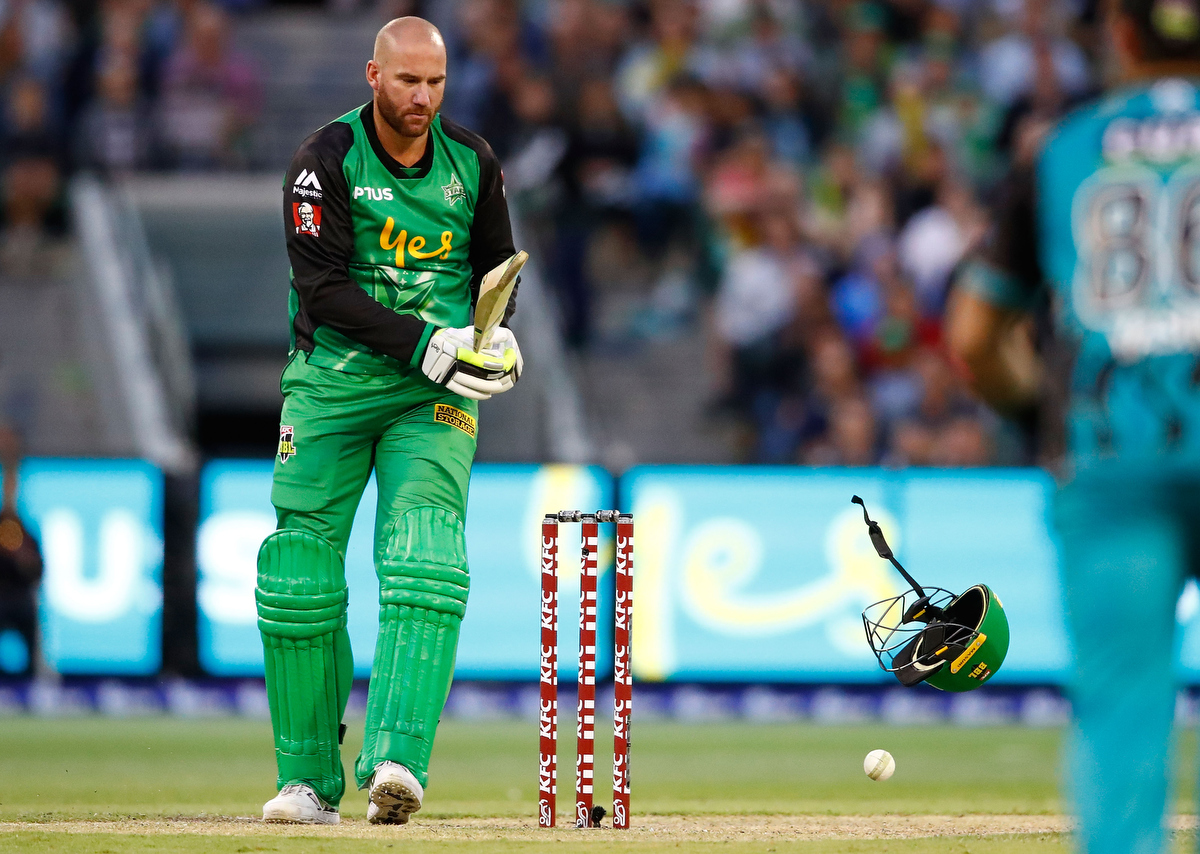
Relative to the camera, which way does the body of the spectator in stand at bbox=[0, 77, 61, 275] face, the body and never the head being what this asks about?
toward the camera

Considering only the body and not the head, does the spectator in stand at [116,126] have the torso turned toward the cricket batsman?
yes

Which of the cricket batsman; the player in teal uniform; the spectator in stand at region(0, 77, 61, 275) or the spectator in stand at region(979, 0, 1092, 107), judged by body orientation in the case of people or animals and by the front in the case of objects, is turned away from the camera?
the player in teal uniform

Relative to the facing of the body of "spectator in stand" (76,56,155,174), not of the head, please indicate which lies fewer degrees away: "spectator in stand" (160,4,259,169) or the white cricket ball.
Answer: the white cricket ball

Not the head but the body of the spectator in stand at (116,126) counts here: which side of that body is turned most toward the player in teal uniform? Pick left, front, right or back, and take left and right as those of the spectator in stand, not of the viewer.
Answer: front

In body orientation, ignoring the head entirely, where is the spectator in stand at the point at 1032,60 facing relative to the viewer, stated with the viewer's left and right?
facing the viewer

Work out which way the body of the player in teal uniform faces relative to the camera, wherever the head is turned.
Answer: away from the camera

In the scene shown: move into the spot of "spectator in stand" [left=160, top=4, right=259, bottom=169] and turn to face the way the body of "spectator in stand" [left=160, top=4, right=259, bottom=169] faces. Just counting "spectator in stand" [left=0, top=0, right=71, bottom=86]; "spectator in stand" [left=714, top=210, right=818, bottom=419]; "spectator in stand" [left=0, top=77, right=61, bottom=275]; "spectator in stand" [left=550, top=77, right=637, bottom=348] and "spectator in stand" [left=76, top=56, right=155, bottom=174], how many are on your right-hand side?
3

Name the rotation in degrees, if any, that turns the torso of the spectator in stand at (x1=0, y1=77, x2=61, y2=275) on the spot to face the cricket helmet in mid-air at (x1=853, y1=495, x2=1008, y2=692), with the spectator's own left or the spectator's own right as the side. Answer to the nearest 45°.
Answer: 0° — they already face it

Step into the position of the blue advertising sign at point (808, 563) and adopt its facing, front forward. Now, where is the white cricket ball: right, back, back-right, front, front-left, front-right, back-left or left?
front

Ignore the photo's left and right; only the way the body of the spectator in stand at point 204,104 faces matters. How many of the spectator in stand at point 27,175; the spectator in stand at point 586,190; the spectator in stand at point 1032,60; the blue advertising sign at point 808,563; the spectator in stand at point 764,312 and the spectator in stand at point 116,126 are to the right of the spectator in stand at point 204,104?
2

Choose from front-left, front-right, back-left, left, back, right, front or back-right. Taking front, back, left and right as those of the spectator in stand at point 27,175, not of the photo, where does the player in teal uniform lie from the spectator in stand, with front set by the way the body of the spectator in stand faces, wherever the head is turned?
front

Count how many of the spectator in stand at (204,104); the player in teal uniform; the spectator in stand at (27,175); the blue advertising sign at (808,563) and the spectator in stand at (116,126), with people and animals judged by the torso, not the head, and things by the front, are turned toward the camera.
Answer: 4

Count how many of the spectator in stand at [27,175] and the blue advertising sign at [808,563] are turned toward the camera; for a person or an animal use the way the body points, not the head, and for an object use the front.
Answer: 2

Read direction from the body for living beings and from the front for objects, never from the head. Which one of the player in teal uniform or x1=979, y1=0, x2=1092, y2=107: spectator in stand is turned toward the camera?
the spectator in stand

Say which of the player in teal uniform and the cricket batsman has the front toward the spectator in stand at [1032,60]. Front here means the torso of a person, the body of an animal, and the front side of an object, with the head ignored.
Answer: the player in teal uniform

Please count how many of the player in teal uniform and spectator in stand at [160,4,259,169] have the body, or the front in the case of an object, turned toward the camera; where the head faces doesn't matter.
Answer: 1

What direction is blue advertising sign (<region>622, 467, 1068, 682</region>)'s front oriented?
toward the camera

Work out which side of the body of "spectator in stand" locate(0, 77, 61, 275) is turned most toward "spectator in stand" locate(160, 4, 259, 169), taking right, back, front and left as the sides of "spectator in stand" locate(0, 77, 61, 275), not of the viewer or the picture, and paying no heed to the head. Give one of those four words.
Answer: left

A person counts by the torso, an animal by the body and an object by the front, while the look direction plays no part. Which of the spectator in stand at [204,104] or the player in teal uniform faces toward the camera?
the spectator in stand
